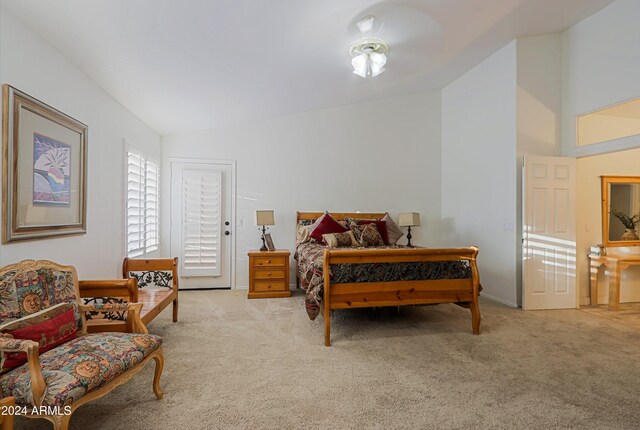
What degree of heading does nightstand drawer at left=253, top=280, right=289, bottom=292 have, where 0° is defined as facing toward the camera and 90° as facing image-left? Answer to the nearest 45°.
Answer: approximately 0°

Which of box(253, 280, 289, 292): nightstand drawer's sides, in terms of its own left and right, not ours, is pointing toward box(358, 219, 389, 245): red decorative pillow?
left

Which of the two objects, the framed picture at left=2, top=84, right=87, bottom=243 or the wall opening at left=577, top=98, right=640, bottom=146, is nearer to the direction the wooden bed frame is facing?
the framed picture

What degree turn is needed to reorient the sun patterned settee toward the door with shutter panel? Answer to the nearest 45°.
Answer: approximately 90° to its left

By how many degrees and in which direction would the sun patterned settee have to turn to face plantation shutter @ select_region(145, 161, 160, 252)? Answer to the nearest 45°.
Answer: approximately 135° to its left

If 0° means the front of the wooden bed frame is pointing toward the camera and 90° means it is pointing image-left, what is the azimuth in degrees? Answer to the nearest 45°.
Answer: approximately 0°
